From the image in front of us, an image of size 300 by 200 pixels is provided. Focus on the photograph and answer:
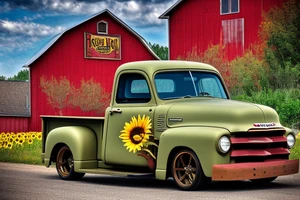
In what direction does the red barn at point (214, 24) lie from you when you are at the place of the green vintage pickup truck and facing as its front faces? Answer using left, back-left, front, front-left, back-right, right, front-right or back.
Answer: back-left

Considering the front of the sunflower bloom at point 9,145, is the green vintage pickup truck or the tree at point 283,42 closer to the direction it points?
the green vintage pickup truck

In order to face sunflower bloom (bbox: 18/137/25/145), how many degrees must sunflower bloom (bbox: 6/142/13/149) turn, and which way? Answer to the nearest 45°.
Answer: approximately 135° to its left

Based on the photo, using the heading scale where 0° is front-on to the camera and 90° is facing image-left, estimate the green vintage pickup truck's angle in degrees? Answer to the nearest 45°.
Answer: approximately 315°

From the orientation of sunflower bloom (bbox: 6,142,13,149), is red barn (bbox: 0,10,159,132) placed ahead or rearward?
rearward

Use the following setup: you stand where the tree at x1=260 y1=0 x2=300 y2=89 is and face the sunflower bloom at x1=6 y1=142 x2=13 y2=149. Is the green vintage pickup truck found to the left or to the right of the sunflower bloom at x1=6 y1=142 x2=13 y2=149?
left

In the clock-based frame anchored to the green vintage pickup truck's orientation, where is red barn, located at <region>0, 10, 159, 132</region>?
The red barn is roughly at 7 o'clock from the green vintage pickup truck.
